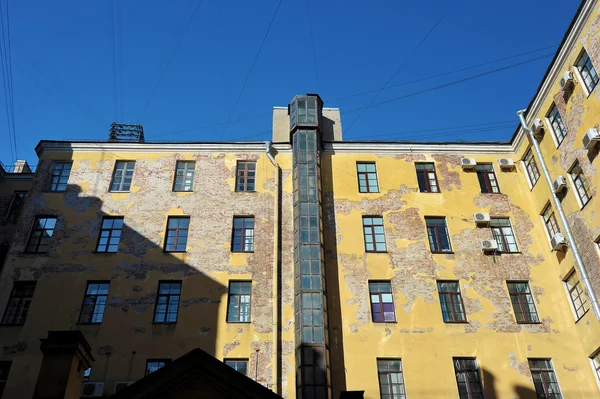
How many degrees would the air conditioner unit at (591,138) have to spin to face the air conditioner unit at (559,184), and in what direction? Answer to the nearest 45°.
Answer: approximately 90° to its right

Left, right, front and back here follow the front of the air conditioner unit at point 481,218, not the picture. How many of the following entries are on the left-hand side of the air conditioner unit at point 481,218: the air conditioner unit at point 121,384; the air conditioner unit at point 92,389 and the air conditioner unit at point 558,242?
1

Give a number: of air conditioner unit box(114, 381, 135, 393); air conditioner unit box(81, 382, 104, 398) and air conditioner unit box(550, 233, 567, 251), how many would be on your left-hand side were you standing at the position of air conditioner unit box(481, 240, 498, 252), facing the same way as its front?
1

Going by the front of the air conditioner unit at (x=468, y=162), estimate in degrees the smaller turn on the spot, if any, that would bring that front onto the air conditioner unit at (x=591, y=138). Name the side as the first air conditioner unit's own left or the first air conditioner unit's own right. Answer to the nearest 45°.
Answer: approximately 45° to the first air conditioner unit's own left

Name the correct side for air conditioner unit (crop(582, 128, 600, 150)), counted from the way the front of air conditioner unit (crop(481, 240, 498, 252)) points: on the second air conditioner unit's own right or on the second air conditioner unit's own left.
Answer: on the second air conditioner unit's own left

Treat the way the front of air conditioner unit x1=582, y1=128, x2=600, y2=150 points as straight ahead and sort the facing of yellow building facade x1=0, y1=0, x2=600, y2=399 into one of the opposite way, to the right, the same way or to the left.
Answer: to the left
